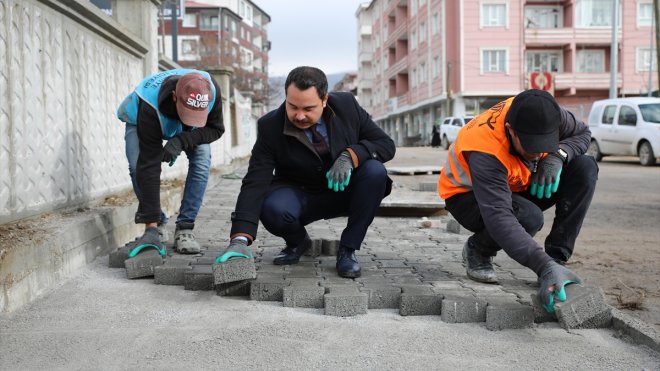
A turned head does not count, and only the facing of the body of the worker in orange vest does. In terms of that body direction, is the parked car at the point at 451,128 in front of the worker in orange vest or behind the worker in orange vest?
behind

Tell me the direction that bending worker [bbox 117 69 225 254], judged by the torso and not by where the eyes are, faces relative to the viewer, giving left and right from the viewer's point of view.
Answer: facing the viewer and to the right of the viewer

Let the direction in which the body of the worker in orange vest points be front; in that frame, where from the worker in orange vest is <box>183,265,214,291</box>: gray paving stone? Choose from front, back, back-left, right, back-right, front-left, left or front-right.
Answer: back-right

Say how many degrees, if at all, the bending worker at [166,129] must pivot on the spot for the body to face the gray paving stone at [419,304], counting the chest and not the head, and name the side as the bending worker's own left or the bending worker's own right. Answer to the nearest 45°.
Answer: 0° — they already face it

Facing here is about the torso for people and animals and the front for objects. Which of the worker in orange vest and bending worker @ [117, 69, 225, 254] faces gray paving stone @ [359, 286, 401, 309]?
the bending worker

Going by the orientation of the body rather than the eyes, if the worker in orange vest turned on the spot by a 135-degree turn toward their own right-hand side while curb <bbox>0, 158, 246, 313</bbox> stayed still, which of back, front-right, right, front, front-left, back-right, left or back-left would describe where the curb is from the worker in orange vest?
front
